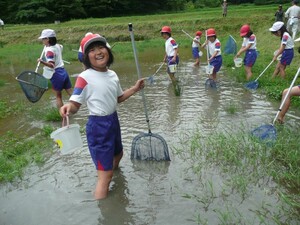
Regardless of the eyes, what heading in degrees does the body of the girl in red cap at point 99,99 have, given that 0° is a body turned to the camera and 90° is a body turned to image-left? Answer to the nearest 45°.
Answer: approximately 315°

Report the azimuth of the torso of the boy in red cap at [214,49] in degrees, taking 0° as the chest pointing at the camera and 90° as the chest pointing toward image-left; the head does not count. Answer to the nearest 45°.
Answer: approximately 45°

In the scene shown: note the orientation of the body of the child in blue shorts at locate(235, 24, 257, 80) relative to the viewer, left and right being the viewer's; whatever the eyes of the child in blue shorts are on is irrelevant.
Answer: facing to the left of the viewer
